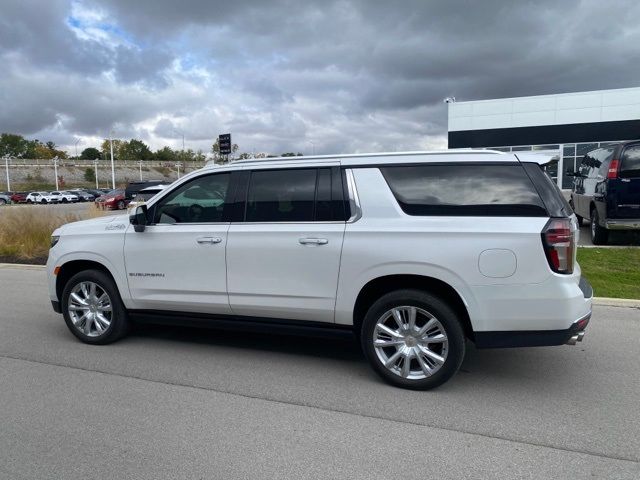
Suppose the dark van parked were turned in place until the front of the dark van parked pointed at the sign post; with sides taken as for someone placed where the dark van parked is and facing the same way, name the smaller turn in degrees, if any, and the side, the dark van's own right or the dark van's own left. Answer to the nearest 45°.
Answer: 0° — it already faces it

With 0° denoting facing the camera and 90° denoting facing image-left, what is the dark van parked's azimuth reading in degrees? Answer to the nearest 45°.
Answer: approximately 135°

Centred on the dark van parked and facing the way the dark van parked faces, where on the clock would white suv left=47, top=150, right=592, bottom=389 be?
The white suv is roughly at 8 o'clock from the dark van parked.

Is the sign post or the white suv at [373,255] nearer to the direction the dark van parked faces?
the sign post
